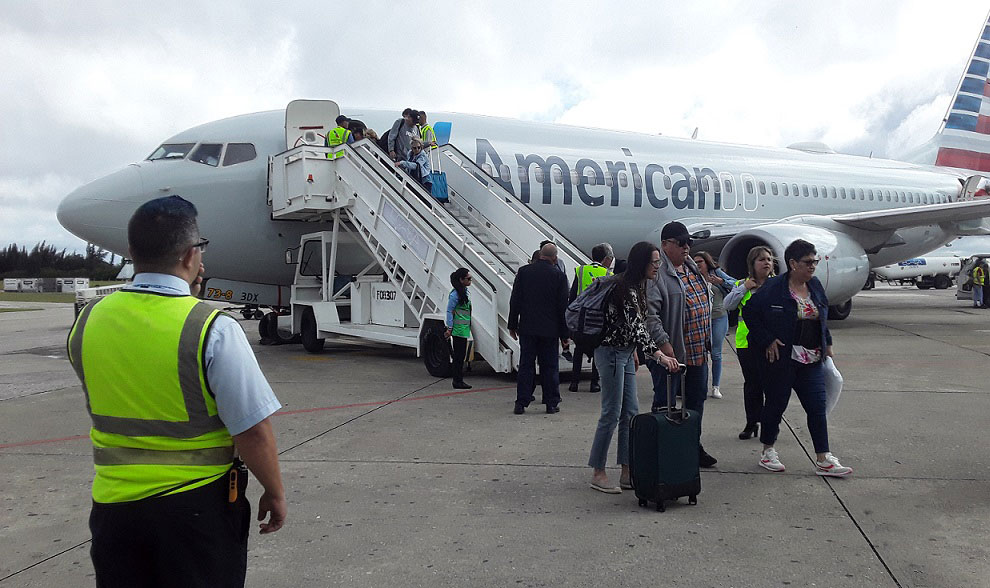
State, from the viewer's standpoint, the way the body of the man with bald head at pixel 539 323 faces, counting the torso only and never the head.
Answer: away from the camera

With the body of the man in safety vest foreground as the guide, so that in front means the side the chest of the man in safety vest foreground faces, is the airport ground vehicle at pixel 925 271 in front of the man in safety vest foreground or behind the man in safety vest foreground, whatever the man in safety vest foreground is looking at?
in front

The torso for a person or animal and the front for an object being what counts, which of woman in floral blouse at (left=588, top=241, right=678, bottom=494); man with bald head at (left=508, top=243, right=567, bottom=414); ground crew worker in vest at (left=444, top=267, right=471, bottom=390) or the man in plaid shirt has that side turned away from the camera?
the man with bald head

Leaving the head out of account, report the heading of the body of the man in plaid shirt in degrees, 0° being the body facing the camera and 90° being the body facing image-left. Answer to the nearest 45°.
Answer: approximately 315°

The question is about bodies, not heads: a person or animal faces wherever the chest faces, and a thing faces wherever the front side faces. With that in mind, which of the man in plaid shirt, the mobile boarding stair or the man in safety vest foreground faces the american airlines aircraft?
the man in safety vest foreground

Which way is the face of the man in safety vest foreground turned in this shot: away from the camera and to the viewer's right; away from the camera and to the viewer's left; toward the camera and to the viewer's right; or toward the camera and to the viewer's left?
away from the camera and to the viewer's right

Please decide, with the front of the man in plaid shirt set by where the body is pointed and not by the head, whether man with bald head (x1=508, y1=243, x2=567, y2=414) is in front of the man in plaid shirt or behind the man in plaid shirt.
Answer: behind

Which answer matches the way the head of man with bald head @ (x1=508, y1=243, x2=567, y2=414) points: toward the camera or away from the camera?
away from the camera
